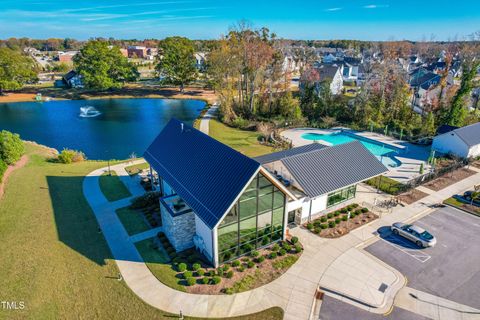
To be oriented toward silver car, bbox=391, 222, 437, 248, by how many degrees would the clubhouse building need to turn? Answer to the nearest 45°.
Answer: approximately 45° to its left

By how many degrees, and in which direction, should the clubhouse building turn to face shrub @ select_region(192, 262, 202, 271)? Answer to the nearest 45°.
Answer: approximately 90° to its right

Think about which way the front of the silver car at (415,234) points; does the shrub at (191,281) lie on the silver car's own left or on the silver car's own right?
on the silver car's own left

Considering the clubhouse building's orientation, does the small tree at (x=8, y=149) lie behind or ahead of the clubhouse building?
behind

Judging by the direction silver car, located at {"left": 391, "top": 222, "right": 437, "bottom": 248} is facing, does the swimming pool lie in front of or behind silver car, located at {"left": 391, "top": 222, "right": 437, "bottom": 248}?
in front

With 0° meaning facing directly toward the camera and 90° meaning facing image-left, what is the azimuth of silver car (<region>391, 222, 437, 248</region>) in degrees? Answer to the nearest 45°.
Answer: approximately 135°

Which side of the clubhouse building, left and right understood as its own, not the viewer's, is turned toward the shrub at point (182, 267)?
right

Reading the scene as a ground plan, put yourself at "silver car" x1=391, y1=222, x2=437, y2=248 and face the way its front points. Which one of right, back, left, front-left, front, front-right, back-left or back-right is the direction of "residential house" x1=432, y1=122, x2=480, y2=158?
front-right

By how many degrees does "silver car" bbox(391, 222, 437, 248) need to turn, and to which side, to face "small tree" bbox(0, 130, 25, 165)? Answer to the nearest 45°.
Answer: approximately 45° to its left

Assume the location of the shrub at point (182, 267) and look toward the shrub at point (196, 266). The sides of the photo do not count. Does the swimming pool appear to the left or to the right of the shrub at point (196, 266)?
left

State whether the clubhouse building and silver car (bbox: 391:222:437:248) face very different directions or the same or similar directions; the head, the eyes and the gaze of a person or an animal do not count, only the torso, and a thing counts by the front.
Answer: very different directions

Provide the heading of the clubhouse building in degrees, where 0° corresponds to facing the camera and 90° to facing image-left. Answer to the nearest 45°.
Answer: approximately 315°
